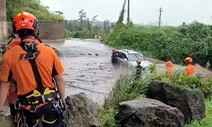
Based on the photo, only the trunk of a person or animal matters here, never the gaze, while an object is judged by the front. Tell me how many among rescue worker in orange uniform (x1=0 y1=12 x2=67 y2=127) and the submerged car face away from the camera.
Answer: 1

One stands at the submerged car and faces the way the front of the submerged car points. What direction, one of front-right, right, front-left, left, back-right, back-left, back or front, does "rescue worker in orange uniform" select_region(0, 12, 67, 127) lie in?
front-right

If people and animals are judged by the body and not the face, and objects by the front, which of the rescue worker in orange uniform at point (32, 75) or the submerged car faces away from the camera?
the rescue worker in orange uniform

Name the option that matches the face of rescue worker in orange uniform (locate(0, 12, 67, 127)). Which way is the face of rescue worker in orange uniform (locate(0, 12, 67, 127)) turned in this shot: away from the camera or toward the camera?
away from the camera

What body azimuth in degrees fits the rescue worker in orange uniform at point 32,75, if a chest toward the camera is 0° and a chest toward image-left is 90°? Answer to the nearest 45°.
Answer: approximately 180°

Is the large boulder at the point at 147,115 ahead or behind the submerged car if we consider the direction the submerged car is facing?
ahead
